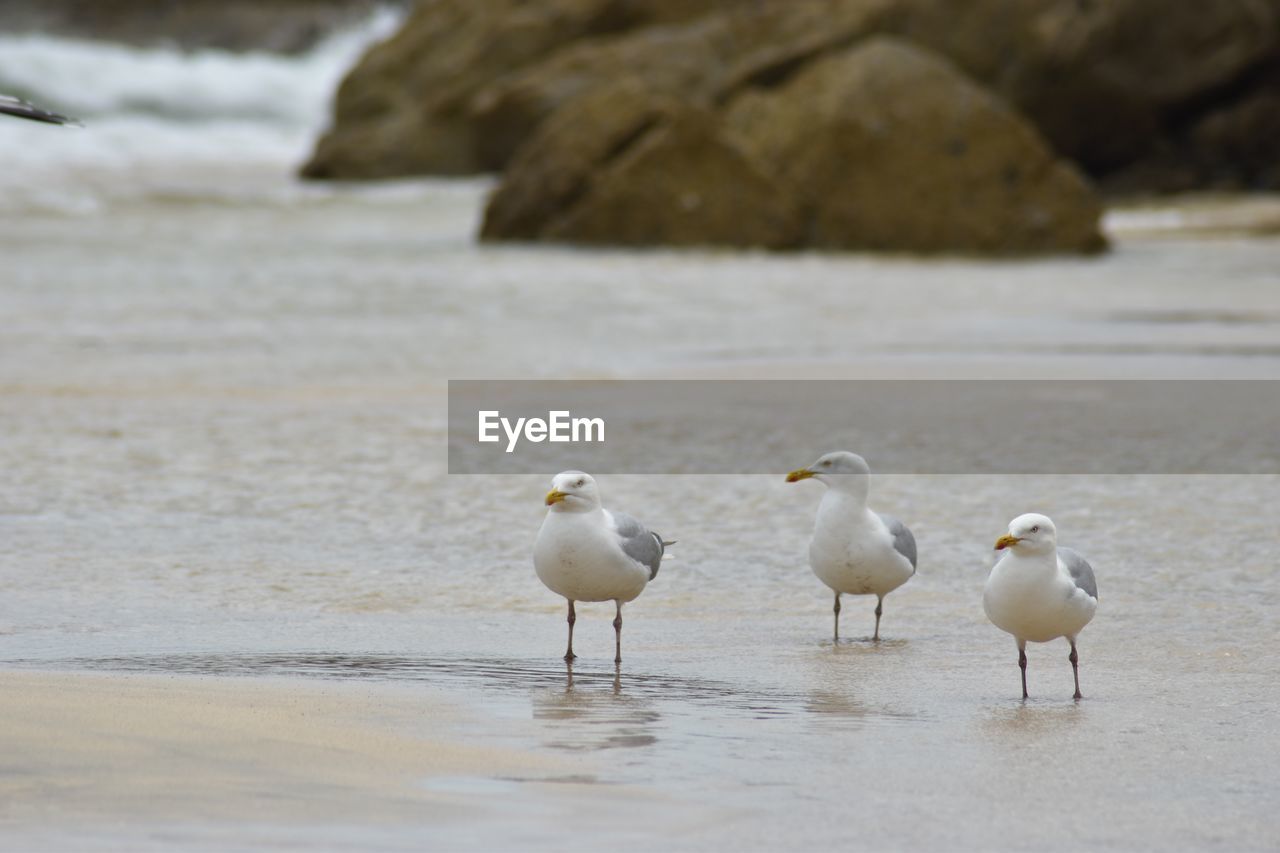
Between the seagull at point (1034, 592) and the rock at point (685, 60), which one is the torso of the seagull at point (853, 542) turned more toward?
the seagull

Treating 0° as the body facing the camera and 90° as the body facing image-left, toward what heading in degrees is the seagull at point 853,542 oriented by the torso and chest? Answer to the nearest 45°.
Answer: approximately 45°

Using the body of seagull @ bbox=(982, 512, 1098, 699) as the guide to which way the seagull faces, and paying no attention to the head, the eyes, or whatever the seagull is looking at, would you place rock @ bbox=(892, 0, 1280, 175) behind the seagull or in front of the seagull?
behind

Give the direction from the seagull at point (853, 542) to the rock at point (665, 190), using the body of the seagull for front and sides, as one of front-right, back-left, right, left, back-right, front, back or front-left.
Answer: back-right

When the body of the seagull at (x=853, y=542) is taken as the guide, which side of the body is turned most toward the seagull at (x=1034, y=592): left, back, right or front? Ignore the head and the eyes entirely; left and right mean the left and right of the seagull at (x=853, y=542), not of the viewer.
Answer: left

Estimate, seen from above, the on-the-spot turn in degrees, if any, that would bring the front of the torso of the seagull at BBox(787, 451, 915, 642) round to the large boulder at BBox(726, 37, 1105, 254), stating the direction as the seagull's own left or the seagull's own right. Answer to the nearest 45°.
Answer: approximately 135° to the seagull's own right

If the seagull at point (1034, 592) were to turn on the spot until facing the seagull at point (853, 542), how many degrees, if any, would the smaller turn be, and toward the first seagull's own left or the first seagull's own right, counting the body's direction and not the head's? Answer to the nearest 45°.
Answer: approximately 90° to the first seagull's own right

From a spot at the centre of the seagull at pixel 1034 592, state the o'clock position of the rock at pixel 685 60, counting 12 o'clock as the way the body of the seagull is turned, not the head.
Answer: The rock is roughly at 4 o'clock from the seagull.

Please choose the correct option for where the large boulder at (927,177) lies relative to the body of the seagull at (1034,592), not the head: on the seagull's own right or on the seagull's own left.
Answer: on the seagull's own right
